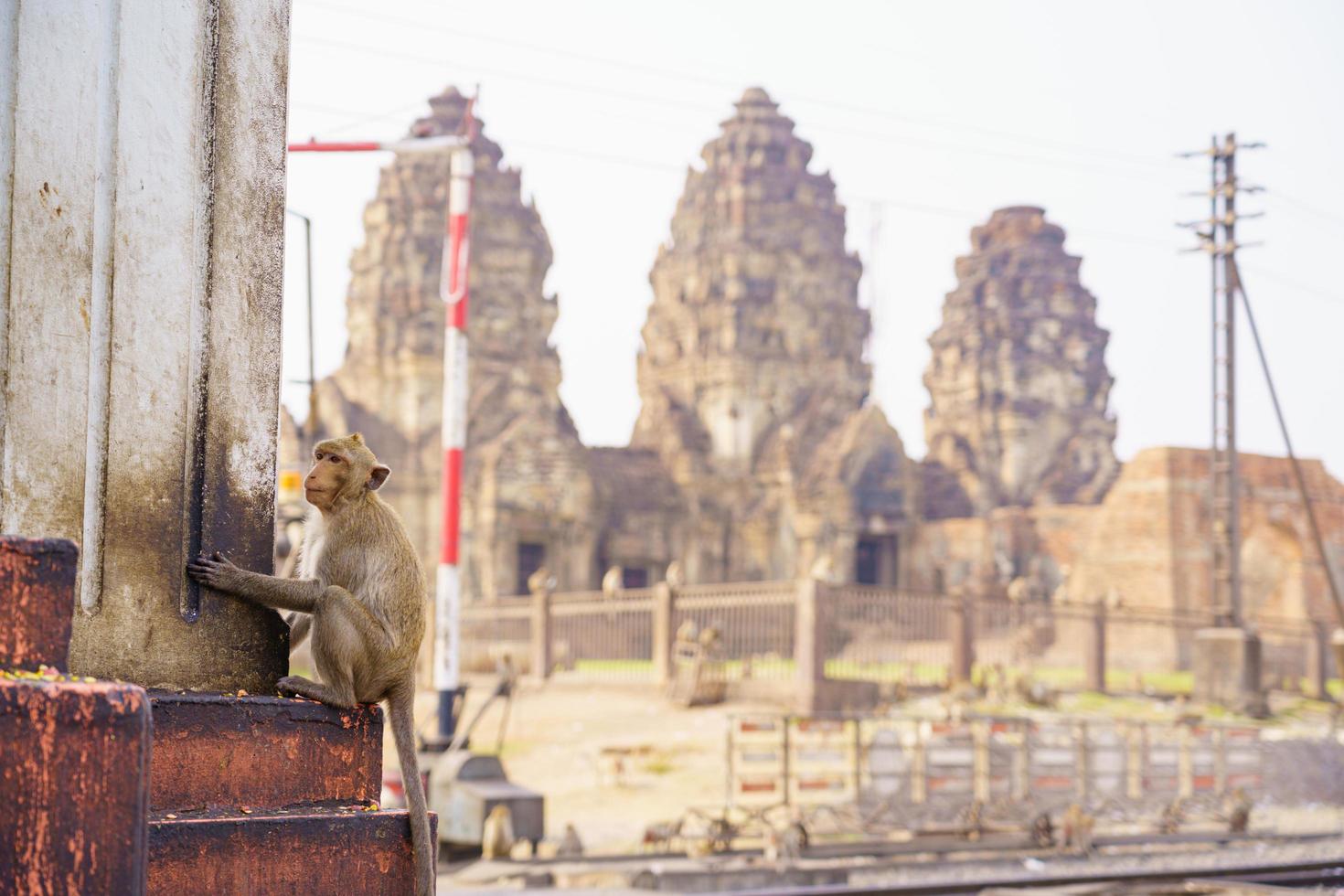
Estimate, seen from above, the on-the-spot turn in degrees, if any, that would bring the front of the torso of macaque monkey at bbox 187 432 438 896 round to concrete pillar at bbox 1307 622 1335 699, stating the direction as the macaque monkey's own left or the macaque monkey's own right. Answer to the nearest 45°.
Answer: approximately 135° to the macaque monkey's own right

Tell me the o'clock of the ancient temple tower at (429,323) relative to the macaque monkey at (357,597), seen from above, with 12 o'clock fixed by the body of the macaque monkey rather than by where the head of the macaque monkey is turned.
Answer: The ancient temple tower is roughly at 3 o'clock from the macaque monkey.

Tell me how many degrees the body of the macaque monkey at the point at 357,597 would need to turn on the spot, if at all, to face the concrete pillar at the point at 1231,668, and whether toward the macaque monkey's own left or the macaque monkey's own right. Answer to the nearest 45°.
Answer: approximately 135° to the macaque monkey's own right

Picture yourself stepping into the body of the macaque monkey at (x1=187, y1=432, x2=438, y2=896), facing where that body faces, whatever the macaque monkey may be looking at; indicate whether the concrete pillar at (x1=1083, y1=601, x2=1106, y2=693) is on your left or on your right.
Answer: on your right

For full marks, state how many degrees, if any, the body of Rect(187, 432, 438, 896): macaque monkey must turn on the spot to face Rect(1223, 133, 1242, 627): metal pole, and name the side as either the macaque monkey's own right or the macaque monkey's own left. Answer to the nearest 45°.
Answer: approximately 135° to the macaque monkey's own right

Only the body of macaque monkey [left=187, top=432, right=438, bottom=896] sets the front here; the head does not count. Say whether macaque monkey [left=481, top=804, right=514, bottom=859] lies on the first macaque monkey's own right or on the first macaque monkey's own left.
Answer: on the first macaque monkey's own right

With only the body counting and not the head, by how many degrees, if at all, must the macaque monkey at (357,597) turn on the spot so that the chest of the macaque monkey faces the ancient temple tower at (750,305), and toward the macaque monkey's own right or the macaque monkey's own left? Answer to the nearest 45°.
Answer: approximately 90° to the macaque monkey's own right

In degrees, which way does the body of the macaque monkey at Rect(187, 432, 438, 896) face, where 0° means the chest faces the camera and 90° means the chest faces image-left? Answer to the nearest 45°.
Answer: approximately 90°
